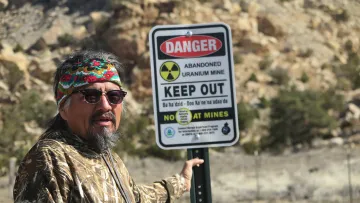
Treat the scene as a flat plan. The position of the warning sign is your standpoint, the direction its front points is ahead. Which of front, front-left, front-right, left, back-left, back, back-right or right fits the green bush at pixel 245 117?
back

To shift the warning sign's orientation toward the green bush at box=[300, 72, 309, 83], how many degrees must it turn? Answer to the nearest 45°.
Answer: approximately 180°

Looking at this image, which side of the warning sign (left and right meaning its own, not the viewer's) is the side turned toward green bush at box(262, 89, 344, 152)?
back

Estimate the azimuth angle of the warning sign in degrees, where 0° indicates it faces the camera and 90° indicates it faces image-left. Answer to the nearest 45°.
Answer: approximately 0°

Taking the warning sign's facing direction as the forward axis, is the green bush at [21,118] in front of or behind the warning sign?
behind

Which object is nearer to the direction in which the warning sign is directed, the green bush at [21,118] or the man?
the man

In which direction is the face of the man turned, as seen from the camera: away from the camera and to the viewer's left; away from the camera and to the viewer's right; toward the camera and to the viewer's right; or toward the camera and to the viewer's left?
toward the camera and to the viewer's right

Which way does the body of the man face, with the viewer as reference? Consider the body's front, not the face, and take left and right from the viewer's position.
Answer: facing the viewer and to the right of the viewer

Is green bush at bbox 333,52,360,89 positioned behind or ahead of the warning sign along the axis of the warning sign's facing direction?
behind

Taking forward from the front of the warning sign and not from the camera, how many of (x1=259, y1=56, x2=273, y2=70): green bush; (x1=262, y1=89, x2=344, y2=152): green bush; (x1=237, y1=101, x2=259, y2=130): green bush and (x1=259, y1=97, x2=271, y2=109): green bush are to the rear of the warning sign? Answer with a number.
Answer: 4

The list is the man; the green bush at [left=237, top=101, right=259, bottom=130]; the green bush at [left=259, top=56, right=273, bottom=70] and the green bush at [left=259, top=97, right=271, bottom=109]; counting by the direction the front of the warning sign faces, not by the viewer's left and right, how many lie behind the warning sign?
3

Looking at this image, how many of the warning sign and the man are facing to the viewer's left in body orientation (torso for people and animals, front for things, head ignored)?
0
